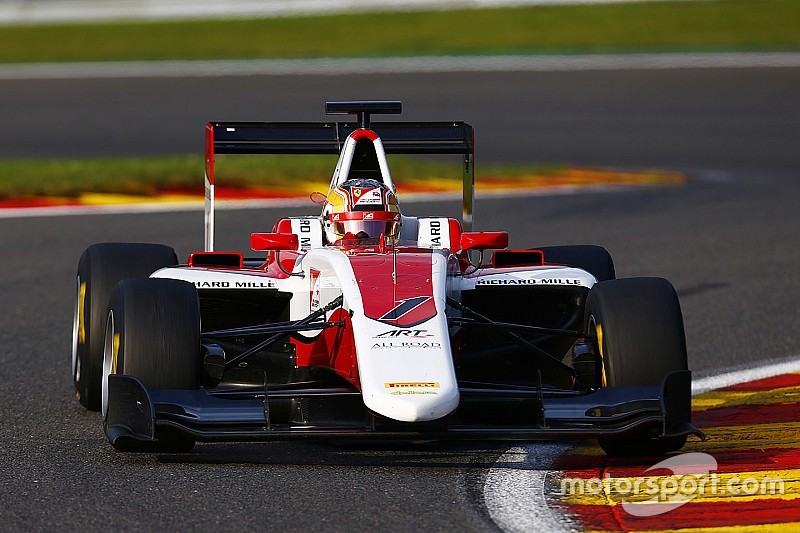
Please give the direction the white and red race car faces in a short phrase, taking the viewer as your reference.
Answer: facing the viewer
